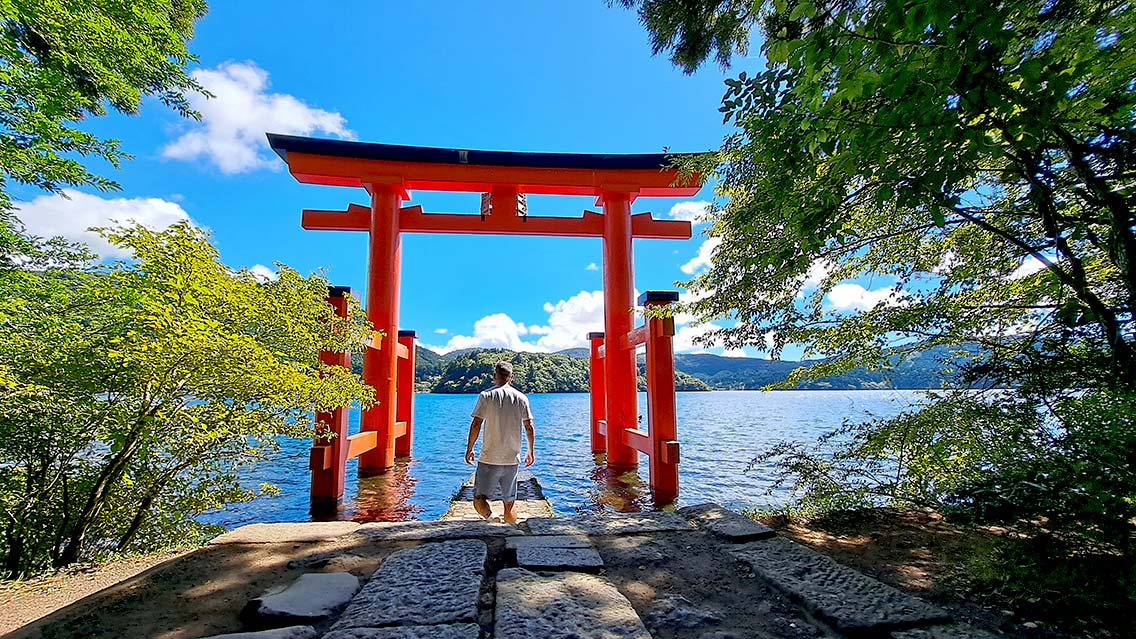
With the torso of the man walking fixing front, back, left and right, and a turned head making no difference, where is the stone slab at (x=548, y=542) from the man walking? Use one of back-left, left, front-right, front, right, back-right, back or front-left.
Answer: back

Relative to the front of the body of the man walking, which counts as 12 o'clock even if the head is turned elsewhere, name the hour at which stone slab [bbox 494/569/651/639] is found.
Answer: The stone slab is roughly at 6 o'clock from the man walking.

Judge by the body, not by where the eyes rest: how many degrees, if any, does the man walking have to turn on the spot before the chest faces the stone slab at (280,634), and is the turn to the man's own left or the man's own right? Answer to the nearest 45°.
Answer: approximately 180°

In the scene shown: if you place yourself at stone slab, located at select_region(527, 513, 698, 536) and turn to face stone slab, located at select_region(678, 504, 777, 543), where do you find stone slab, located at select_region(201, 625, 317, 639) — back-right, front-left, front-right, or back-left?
back-right

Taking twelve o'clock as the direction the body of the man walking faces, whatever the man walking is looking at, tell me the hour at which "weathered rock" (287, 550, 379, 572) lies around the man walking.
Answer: The weathered rock is roughly at 7 o'clock from the man walking.

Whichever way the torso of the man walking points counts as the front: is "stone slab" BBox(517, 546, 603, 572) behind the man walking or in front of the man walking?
behind

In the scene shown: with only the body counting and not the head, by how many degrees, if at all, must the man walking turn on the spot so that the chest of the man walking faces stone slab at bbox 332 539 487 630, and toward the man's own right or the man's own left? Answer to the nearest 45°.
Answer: approximately 180°

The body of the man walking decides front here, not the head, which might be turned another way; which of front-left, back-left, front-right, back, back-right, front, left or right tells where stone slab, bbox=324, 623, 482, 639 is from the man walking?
back

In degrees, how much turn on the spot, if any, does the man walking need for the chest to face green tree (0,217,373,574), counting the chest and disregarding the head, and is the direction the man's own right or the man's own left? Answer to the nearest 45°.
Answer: approximately 90° to the man's own left

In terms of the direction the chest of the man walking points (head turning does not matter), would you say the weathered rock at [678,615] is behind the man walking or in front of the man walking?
behind

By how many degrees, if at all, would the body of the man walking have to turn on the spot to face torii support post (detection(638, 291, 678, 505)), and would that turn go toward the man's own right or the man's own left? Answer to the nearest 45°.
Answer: approximately 45° to the man's own right

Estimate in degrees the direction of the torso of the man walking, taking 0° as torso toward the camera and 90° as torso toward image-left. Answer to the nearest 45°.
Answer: approximately 180°
